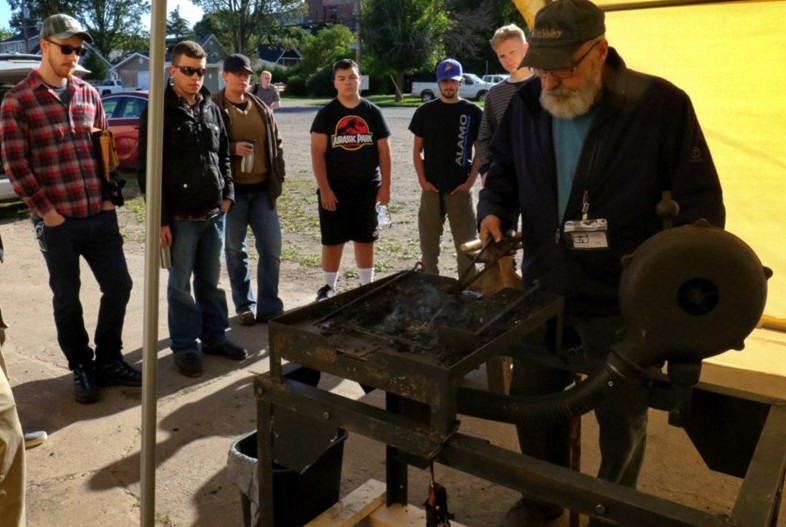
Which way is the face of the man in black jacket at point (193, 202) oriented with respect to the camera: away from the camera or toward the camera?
toward the camera

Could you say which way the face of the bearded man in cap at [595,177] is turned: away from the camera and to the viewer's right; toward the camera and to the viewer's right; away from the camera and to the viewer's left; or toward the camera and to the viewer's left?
toward the camera and to the viewer's left

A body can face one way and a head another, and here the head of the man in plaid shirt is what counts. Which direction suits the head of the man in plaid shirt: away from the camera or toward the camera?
toward the camera

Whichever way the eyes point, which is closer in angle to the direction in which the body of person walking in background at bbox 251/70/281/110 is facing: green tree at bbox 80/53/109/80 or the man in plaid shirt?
the man in plaid shirt

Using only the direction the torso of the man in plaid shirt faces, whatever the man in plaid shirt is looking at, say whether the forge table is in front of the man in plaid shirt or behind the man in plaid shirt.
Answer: in front

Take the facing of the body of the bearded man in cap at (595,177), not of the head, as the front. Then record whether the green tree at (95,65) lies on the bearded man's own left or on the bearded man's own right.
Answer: on the bearded man's own right

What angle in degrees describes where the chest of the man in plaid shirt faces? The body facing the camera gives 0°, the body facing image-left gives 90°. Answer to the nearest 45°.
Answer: approximately 315°

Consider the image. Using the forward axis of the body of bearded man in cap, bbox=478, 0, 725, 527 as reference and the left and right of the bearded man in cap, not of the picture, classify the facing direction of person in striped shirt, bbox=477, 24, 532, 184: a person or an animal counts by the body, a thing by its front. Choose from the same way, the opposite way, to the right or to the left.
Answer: the same way

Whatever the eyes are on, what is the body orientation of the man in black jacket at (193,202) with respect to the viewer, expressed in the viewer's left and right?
facing the viewer and to the right of the viewer

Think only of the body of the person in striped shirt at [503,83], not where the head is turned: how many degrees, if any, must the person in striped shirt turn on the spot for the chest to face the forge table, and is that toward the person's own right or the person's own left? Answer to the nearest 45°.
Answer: approximately 45° to the person's own left

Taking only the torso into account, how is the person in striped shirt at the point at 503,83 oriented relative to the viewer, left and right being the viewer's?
facing the viewer and to the left of the viewer

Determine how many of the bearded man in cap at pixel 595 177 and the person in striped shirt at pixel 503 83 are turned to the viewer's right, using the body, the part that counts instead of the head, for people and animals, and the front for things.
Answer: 0

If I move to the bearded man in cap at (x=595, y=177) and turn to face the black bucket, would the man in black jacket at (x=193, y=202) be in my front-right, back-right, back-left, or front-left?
front-right

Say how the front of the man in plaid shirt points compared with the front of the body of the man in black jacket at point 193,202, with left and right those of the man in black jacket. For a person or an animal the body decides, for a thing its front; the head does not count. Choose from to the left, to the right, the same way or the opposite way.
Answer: the same way
